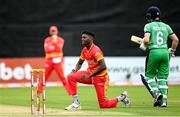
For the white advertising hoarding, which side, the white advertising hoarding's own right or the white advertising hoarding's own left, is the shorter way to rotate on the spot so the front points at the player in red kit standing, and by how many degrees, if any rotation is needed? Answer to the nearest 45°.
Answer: approximately 45° to the white advertising hoarding's own right

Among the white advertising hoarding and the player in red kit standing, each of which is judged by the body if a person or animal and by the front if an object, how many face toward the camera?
2

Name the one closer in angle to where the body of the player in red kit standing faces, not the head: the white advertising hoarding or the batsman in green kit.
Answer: the batsman in green kit

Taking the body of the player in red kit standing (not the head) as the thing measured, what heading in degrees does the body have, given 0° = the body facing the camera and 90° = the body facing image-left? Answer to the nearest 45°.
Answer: approximately 0°

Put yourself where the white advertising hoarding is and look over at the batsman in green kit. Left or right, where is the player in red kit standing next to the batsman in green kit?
right

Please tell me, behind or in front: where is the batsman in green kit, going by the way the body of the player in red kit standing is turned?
in front

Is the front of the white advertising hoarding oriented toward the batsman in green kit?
yes

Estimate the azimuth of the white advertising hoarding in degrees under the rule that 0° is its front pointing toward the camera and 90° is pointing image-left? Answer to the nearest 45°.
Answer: approximately 0°
